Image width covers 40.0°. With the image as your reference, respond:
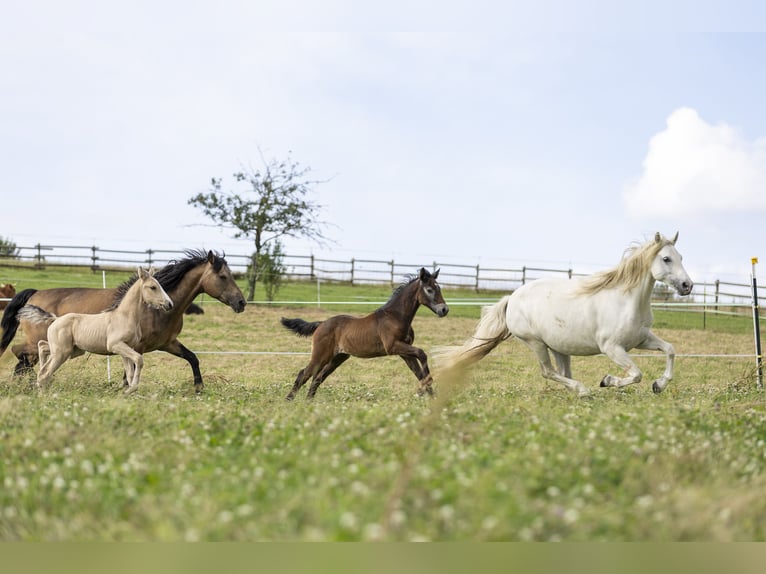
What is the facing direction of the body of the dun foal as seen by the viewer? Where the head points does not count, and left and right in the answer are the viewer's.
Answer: facing to the right of the viewer

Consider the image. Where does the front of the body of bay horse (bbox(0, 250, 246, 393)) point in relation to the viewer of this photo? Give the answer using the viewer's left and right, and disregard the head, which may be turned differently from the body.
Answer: facing to the right of the viewer

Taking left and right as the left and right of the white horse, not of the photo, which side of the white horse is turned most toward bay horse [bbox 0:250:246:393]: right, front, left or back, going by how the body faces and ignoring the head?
back

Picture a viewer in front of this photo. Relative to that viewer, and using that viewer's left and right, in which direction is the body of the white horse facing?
facing to the right of the viewer

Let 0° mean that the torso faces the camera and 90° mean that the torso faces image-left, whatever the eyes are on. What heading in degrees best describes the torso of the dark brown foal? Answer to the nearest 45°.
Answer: approximately 270°

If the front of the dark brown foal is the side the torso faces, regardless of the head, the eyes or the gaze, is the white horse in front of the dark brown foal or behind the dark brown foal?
in front

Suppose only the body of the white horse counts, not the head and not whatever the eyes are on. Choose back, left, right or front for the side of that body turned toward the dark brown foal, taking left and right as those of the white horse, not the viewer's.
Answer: back

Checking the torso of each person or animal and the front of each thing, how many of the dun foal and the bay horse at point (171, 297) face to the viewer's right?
2

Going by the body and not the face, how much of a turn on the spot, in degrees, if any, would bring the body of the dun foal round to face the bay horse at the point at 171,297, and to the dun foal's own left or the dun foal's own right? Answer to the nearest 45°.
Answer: approximately 45° to the dun foal's own left

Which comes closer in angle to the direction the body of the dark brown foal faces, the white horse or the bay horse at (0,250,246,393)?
the white horse

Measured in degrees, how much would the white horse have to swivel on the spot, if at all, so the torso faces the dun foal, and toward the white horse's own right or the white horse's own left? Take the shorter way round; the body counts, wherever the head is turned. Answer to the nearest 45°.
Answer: approximately 180°

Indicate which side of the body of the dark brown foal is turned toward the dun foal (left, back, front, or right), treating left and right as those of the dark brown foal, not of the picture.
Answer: back
